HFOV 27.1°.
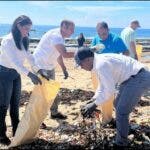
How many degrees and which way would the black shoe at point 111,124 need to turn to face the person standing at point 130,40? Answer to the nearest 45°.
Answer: approximately 90° to its right

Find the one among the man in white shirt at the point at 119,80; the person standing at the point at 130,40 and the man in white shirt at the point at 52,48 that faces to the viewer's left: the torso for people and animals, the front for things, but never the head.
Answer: the man in white shirt at the point at 119,80

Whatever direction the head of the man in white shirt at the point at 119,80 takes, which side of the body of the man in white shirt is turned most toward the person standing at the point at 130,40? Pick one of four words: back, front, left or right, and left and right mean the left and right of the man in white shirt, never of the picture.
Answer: right

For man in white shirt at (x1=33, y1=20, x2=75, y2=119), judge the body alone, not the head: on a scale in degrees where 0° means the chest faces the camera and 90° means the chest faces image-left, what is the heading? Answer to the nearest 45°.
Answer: approximately 270°

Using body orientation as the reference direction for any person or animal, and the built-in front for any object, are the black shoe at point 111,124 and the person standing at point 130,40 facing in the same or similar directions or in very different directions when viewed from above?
very different directions

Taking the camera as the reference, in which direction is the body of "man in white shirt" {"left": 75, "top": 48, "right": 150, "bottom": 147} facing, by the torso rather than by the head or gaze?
to the viewer's left

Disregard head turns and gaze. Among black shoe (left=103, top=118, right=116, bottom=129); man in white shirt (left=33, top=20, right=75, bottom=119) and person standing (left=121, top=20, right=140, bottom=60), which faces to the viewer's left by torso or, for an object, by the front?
the black shoe

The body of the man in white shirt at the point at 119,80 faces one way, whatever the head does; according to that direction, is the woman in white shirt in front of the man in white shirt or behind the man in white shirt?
in front

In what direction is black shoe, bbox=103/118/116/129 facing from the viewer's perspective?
to the viewer's left
